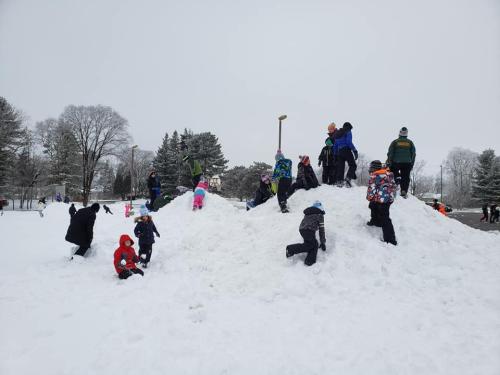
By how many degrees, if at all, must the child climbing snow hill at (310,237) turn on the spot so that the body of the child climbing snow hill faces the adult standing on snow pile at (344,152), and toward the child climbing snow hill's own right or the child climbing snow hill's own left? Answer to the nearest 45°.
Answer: approximately 45° to the child climbing snow hill's own left

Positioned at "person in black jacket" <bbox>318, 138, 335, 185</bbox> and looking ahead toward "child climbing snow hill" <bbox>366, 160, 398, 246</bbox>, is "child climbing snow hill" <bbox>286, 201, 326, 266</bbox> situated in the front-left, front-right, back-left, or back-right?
front-right

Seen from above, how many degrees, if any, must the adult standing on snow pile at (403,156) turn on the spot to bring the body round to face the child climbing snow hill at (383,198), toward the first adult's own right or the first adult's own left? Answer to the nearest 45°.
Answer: approximately 180°

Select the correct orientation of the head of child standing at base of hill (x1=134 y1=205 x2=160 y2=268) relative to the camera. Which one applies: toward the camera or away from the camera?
toward the camera

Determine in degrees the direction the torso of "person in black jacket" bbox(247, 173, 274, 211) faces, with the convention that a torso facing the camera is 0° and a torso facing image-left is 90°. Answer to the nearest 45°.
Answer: approximately 45°

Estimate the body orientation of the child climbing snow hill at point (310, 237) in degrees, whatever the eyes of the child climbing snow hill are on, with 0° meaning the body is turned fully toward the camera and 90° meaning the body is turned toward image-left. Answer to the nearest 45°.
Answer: approximately 225°

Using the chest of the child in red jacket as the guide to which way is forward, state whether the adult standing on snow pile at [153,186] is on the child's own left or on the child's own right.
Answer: on the child's own left

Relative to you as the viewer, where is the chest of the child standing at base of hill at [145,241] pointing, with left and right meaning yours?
facing the viewer

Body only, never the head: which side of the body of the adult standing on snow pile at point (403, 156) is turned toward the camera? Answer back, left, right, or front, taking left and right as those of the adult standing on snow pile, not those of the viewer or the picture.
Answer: back

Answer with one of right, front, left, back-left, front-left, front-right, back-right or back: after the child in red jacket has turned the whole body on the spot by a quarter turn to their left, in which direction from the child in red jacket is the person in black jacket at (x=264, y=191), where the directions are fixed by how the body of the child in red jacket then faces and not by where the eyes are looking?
front

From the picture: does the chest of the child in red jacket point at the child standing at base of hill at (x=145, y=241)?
no

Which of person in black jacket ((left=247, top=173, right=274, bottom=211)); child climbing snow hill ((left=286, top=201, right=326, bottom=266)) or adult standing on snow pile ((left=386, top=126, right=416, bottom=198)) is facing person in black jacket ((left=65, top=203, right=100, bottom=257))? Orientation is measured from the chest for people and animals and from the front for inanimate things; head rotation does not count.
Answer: person in black jacket ((left=247, top=173, right=274, bottom=211))
